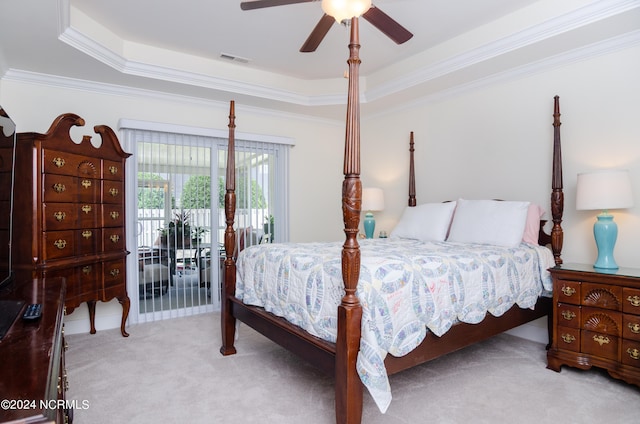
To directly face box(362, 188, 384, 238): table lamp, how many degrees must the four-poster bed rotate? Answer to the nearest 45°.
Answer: approximately 135° to its right

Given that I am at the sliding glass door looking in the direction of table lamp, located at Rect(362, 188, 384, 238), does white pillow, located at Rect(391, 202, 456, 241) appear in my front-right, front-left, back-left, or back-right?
front-right

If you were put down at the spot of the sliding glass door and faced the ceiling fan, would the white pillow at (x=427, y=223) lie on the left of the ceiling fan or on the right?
left

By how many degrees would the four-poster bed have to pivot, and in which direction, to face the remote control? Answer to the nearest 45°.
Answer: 0° — it already faces it

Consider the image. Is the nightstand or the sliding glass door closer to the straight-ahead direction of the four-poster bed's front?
the sliding glass door

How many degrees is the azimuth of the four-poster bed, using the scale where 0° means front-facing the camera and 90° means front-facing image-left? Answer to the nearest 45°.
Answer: approximately 45°

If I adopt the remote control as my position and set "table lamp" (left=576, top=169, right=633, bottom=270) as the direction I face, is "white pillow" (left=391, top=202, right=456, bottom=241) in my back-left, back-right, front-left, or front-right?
front-left

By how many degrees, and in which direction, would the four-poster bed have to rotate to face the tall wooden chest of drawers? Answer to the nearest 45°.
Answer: approximately 45° to its right

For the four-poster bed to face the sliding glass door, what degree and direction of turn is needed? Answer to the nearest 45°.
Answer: approximately 90° to its right

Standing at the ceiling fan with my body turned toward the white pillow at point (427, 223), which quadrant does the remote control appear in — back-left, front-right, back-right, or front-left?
back-left
